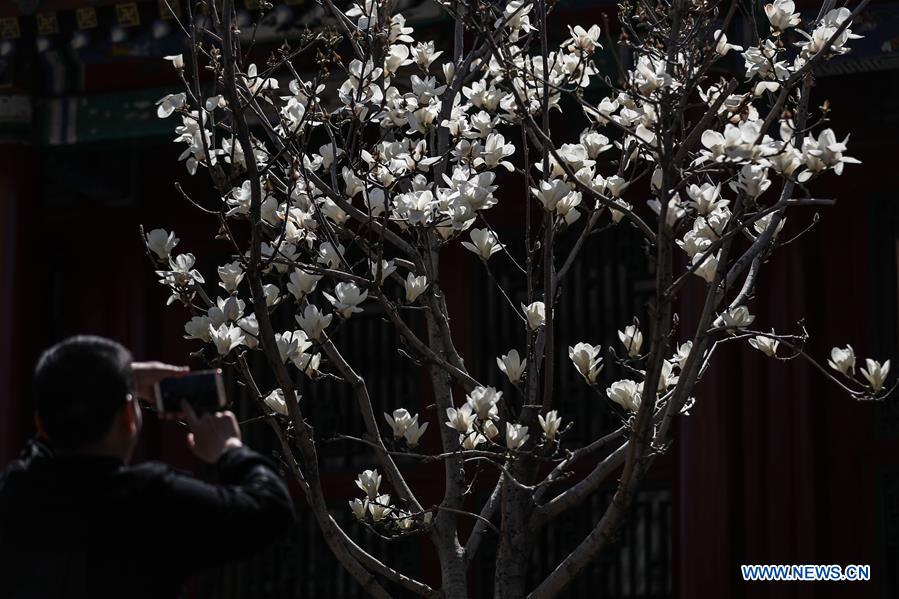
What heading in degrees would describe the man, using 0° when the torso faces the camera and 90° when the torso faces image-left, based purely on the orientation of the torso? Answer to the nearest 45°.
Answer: approximately 225°

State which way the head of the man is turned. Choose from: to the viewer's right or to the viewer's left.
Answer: to the viewer's right

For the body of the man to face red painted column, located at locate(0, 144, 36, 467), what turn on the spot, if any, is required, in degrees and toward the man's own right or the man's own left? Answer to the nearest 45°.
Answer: approximately 45° to the man's own left

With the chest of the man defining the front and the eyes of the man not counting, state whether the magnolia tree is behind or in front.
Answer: in front

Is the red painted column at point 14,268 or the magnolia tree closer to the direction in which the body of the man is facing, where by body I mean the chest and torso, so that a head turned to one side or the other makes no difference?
the magnolia tree

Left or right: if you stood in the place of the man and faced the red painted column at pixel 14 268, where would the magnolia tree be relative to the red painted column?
right
